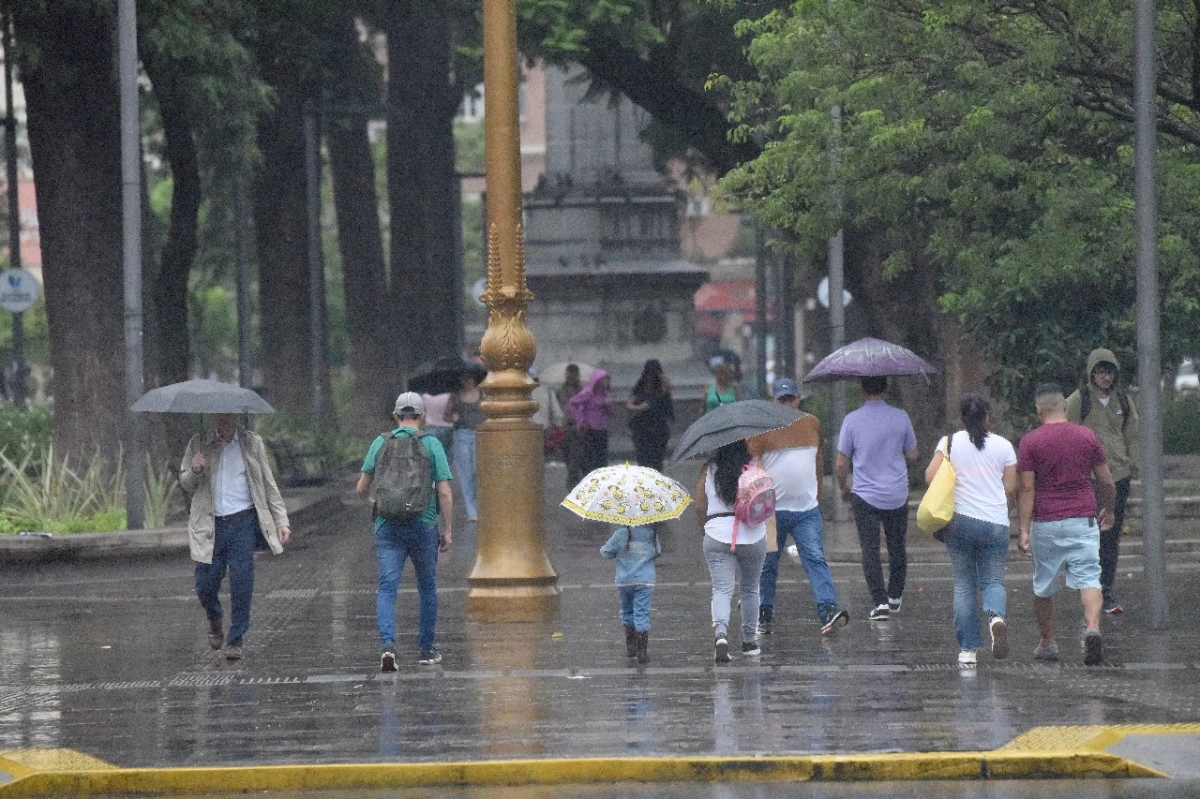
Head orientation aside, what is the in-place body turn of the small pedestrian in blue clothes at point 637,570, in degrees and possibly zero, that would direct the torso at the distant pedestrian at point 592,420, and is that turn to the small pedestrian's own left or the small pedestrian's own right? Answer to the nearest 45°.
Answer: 0° — they already face them

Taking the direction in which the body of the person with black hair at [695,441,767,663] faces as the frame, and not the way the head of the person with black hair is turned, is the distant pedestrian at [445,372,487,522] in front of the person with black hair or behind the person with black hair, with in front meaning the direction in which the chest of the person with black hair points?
in front

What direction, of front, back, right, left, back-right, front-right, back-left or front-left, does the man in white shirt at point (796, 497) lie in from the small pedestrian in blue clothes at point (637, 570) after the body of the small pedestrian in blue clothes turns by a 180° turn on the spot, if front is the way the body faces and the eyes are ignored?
back-left

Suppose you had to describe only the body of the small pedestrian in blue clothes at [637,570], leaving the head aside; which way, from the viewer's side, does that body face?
away from the camera

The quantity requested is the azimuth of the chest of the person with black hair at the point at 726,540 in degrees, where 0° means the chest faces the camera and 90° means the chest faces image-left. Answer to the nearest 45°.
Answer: approximately 180°

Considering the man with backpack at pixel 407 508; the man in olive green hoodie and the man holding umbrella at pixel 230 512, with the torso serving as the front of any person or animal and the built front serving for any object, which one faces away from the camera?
the man with backpack

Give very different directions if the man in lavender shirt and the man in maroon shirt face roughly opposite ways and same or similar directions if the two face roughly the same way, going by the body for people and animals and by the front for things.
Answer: same or similar directions

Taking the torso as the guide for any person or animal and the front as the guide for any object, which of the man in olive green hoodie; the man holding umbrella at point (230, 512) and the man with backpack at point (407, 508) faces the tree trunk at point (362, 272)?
the man with backpack

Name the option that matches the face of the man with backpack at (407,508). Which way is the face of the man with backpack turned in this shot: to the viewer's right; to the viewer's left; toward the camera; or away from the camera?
away from the camera

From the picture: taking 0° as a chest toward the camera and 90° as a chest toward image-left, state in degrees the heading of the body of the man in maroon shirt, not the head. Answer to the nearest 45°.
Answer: approximately 180°

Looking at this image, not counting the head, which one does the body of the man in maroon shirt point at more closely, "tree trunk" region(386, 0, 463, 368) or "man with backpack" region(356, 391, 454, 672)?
the tree trunk

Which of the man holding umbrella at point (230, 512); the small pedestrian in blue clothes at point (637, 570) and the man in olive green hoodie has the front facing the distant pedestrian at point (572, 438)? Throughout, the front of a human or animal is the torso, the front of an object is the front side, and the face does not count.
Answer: the small pedestrian in blue clothes at point (637, 570)

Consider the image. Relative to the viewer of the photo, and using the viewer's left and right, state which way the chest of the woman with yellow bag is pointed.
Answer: facing away from the viewer

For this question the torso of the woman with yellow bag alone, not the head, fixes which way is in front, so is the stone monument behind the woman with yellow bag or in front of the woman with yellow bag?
in front

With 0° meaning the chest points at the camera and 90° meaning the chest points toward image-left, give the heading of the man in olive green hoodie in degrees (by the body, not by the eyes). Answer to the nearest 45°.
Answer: approximately 0°

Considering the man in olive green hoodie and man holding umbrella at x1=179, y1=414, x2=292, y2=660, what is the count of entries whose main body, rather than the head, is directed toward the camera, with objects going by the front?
2

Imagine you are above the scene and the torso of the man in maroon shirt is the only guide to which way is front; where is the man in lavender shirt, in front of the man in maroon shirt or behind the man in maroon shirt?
in front

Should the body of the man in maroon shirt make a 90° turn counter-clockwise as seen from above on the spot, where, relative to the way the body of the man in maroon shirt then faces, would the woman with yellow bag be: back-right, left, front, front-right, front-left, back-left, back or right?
front

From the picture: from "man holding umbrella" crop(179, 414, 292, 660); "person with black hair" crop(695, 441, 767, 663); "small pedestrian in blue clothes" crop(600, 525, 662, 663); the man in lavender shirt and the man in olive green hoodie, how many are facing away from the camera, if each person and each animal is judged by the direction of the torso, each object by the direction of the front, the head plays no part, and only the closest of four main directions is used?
3

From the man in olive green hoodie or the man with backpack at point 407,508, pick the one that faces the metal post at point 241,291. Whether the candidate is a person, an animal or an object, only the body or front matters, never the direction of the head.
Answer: the man with backpack

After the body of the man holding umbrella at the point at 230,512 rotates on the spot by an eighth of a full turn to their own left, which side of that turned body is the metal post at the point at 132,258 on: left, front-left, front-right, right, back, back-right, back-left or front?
back-left

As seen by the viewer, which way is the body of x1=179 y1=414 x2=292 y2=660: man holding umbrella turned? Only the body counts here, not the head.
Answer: toward the camera
